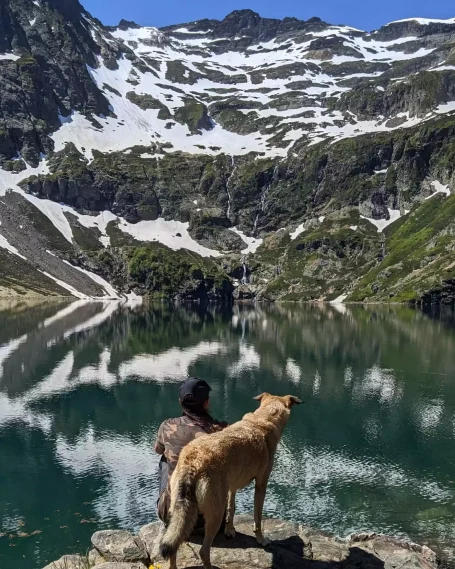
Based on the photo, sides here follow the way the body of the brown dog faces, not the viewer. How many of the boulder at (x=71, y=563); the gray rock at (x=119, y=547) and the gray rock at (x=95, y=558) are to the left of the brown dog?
3

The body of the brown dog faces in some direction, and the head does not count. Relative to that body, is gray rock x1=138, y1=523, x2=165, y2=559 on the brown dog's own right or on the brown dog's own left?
on the brown dog's own left

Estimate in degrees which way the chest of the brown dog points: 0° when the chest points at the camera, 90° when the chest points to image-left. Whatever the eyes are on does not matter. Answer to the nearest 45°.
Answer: approximately 225°

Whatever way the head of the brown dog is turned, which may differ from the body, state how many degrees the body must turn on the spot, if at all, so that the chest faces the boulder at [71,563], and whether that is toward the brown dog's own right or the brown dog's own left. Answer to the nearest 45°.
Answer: approximately 90° to the brown dog's own left

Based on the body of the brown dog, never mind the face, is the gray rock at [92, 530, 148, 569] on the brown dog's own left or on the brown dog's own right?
on the brown dog's own left

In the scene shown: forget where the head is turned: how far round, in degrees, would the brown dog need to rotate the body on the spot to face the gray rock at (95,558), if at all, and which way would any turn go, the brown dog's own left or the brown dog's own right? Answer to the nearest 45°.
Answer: approximately 90° to the brown dog's own left
